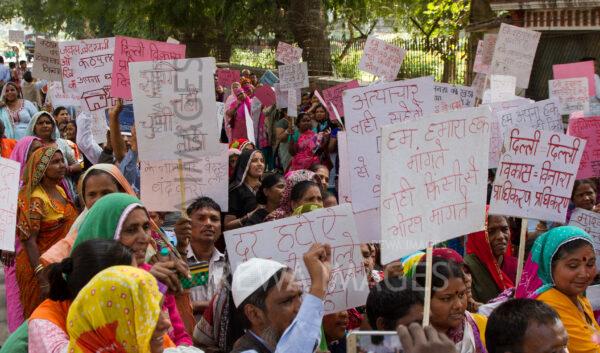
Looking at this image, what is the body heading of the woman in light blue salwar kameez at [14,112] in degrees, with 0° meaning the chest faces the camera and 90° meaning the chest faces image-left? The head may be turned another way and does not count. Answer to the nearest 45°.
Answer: approximately 0°

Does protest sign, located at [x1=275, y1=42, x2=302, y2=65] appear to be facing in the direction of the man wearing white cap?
yes

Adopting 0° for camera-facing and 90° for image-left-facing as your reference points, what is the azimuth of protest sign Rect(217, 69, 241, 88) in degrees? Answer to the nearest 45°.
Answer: approximately 0°

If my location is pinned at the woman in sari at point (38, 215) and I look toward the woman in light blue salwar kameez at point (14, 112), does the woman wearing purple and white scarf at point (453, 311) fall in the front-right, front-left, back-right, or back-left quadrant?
back-right

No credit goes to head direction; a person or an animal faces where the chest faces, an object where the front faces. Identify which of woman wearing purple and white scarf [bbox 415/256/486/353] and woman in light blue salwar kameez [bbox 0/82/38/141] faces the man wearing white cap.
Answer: the woman in light blue salwar kameez

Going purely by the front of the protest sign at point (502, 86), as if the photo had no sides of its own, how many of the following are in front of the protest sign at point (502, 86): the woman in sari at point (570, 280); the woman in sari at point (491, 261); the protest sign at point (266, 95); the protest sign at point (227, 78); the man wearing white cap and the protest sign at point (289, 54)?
3

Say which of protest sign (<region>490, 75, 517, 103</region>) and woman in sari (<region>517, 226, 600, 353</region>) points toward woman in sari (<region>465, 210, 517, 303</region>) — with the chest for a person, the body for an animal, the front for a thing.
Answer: the protest sign

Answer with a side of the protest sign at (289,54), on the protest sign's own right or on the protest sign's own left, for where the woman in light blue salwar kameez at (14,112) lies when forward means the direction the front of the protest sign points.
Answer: on the protest sign's own right
